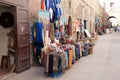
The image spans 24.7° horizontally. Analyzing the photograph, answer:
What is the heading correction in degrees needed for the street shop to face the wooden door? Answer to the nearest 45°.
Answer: approximately 90° to its right

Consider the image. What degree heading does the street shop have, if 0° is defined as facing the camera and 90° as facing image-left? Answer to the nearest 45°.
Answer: approximately 315°
